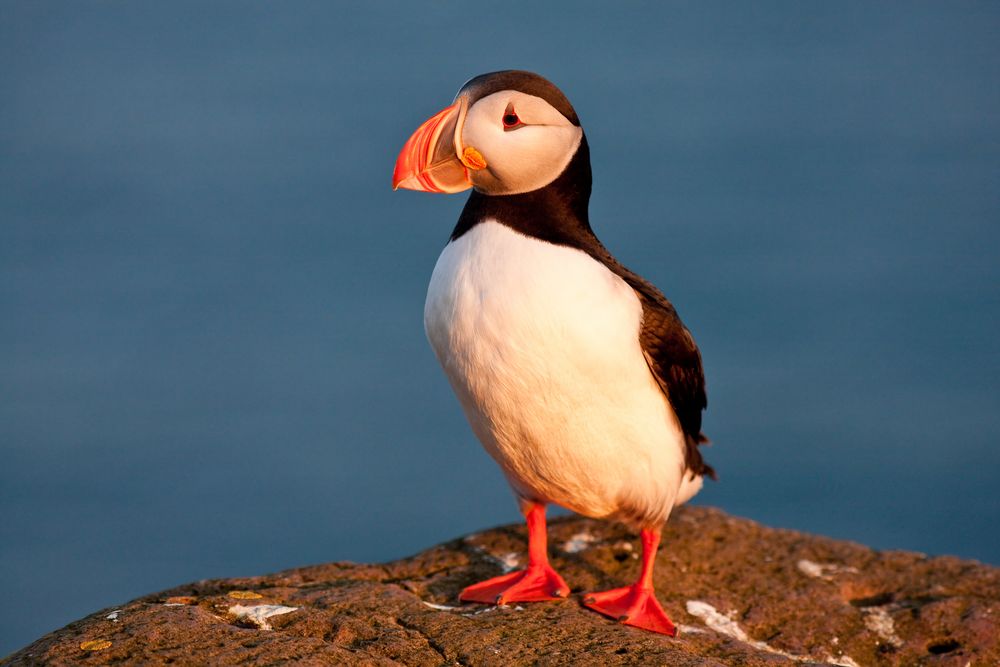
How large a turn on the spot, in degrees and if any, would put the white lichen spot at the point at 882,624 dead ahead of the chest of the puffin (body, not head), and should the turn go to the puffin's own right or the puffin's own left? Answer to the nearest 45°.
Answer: approximately 180°

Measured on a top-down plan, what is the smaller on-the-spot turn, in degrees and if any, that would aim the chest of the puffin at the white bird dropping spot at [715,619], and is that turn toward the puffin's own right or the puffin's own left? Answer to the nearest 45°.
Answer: approximately 90° to the puffin's own left

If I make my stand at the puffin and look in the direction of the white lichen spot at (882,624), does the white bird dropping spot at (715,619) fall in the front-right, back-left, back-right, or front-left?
front-right

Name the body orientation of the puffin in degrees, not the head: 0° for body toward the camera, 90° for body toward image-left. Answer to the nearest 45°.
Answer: approximately 45°
